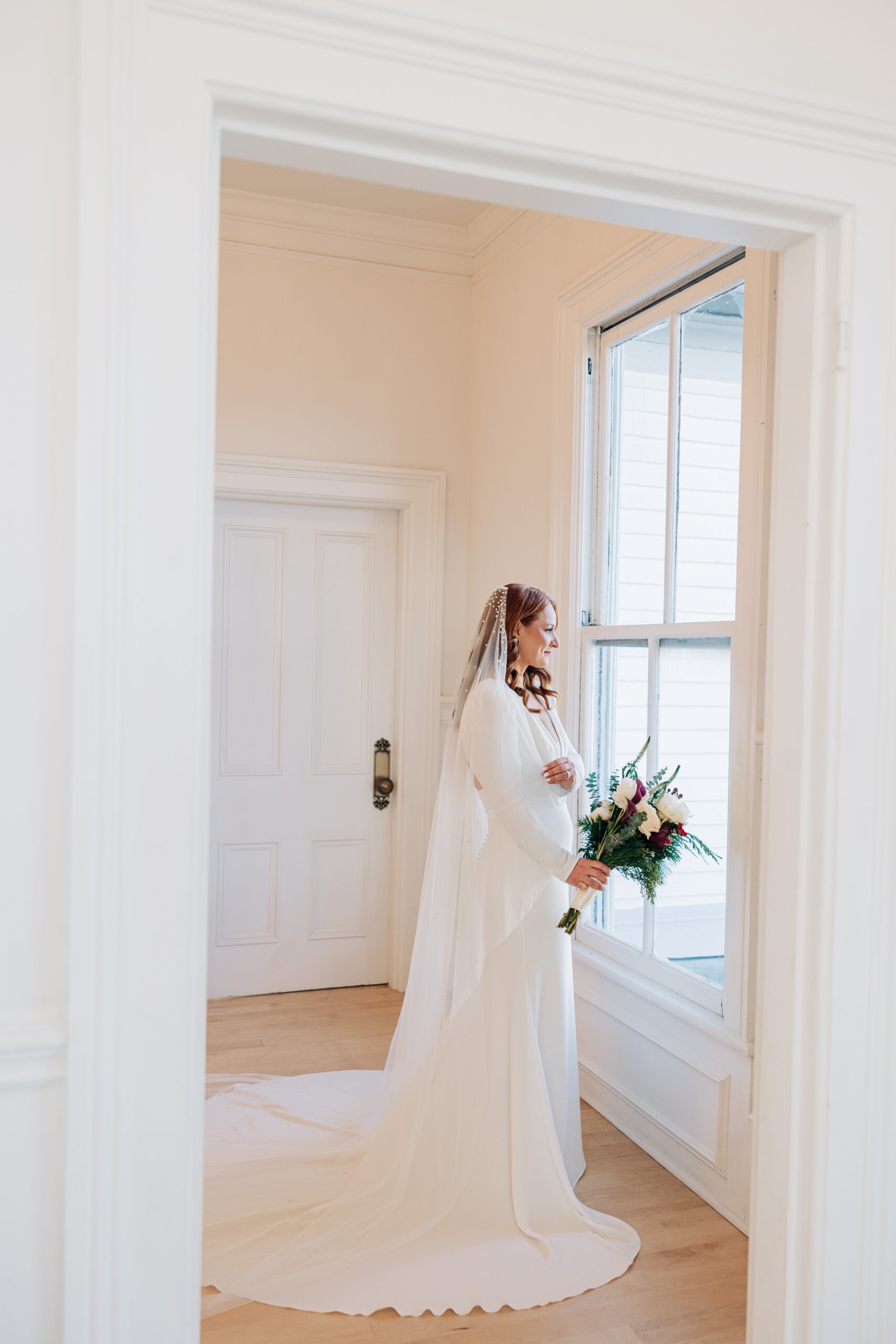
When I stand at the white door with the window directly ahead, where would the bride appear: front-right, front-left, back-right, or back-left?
front-right

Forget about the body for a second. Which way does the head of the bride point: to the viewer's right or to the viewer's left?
to the viewer's right

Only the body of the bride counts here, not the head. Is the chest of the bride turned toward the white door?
no

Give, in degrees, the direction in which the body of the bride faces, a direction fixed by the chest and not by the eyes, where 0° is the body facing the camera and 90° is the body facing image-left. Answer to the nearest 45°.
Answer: approximately 270°
